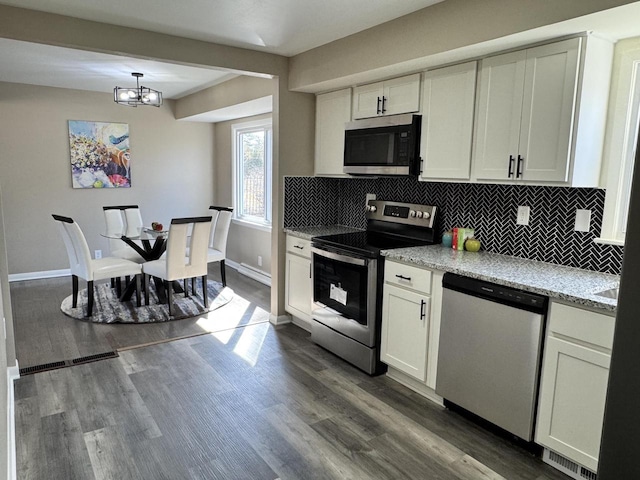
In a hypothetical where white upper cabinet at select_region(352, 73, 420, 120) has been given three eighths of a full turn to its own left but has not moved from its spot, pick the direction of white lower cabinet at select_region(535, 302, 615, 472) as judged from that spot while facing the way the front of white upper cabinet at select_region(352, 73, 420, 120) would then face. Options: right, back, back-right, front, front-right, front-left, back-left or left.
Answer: front-right

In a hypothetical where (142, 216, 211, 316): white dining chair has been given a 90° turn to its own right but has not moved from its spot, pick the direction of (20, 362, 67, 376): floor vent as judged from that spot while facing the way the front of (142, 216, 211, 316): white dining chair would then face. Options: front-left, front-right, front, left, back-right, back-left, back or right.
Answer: back

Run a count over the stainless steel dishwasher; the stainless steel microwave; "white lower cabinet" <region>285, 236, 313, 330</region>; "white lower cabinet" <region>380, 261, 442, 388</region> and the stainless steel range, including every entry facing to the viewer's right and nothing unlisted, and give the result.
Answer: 0

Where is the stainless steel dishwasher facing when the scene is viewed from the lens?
facing the viewer and to the left of the viewer

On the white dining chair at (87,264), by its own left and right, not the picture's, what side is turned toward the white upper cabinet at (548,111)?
right

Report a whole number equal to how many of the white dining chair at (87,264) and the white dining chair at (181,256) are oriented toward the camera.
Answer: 0

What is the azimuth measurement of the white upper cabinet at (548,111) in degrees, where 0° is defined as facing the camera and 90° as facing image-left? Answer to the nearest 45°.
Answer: approximately 45°

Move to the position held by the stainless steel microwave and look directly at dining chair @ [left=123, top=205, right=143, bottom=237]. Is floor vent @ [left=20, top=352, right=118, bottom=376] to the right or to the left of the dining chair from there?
left

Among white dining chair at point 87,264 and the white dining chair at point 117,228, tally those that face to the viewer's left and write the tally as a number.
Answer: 0

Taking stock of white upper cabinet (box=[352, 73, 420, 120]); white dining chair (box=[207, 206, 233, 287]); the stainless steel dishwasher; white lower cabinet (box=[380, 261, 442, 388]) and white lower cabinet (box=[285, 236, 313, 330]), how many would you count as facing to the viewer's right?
0

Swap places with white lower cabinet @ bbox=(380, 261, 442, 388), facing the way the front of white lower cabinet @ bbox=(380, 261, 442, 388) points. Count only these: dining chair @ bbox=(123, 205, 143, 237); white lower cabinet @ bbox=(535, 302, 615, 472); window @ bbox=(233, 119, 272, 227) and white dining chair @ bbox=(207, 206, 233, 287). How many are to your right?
3

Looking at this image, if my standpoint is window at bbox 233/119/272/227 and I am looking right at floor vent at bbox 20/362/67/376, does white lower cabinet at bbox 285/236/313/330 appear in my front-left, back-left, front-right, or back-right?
front-left

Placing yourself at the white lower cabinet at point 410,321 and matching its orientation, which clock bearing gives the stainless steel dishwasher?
The stainless steel dishwasher is roughly at 9 o'clock from the white lower cabinet.

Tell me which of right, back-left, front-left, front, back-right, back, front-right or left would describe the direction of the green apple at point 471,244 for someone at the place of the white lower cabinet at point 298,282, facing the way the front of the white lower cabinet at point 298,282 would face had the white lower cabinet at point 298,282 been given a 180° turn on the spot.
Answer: right

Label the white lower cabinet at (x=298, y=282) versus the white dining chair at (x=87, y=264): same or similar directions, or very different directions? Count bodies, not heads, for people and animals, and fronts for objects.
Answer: very different directions

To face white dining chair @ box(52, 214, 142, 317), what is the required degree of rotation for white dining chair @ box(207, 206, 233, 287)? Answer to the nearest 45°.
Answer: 0° — it already faces it
